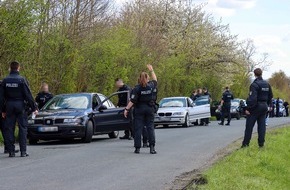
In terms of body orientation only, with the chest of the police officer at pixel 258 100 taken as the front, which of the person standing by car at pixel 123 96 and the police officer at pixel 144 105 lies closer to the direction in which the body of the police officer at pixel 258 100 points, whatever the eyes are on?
the person standing by car

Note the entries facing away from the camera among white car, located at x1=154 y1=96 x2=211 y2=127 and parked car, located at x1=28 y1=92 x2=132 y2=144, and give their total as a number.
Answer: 0

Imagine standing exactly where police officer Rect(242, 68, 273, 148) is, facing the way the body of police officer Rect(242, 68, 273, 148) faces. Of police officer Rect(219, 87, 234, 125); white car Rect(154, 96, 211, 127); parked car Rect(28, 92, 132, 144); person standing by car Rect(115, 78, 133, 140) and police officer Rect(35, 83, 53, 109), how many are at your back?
0

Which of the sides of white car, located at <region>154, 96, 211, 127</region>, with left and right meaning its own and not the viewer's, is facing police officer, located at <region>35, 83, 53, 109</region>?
front

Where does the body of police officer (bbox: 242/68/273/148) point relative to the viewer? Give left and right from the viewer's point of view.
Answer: facing away from the viewer and to the left of the viewer

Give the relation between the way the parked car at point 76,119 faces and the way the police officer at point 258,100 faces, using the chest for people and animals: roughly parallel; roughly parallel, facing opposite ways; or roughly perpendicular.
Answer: roughly perpendicular

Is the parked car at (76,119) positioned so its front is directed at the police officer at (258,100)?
no

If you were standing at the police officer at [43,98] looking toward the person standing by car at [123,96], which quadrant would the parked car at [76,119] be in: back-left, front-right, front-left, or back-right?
front-right

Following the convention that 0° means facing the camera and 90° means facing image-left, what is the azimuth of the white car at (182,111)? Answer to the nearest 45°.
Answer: approximately 45°

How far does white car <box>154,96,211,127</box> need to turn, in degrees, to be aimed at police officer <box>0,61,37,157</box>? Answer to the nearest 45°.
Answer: approximately 45° to its left

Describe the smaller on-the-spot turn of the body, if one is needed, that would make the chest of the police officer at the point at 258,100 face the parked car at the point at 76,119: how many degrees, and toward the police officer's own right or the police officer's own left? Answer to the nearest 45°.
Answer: approximately 45° to the police officer's own left

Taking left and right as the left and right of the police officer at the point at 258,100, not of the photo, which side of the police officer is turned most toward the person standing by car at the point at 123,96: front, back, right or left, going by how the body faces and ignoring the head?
front

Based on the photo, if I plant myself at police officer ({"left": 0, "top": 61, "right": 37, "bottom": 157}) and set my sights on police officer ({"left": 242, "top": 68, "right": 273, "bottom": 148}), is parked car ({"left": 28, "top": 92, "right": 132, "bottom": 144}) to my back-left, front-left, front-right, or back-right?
front-left

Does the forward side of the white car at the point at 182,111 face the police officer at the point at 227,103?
no

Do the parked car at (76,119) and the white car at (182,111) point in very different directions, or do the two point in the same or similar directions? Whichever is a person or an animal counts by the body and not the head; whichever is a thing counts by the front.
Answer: same or similar directions

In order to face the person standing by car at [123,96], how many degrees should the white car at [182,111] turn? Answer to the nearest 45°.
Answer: approximately 45° to its left
